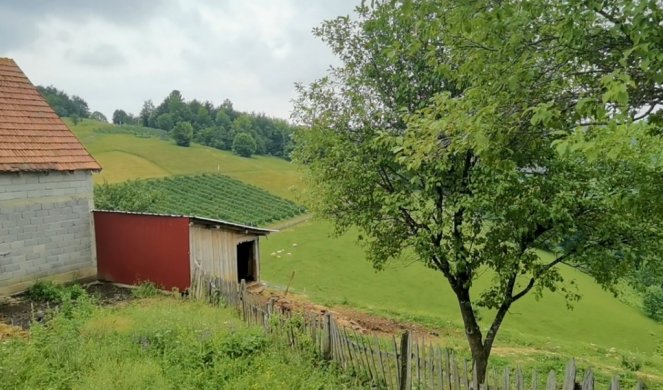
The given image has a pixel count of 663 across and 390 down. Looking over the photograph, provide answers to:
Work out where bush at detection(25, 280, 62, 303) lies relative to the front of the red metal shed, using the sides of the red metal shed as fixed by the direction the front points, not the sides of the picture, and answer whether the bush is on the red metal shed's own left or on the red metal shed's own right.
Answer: on the red metal shed's own right

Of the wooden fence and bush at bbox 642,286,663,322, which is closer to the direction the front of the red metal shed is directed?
the wooden fence

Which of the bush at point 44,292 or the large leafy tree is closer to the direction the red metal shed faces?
the large leafy tree

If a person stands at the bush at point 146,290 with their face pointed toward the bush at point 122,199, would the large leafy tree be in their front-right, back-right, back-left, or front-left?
back-right

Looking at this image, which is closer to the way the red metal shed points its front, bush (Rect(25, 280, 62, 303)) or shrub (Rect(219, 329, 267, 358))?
the shrub

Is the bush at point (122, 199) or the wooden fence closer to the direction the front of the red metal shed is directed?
the wooden fence

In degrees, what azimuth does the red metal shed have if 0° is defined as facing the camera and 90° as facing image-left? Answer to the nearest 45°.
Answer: approximately 315°

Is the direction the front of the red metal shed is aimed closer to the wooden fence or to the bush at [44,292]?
the wooden fence

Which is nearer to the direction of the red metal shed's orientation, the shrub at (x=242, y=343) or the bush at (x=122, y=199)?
the shrub

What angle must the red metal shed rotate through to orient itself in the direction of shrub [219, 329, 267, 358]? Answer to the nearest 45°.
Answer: approximately 45° to its right
